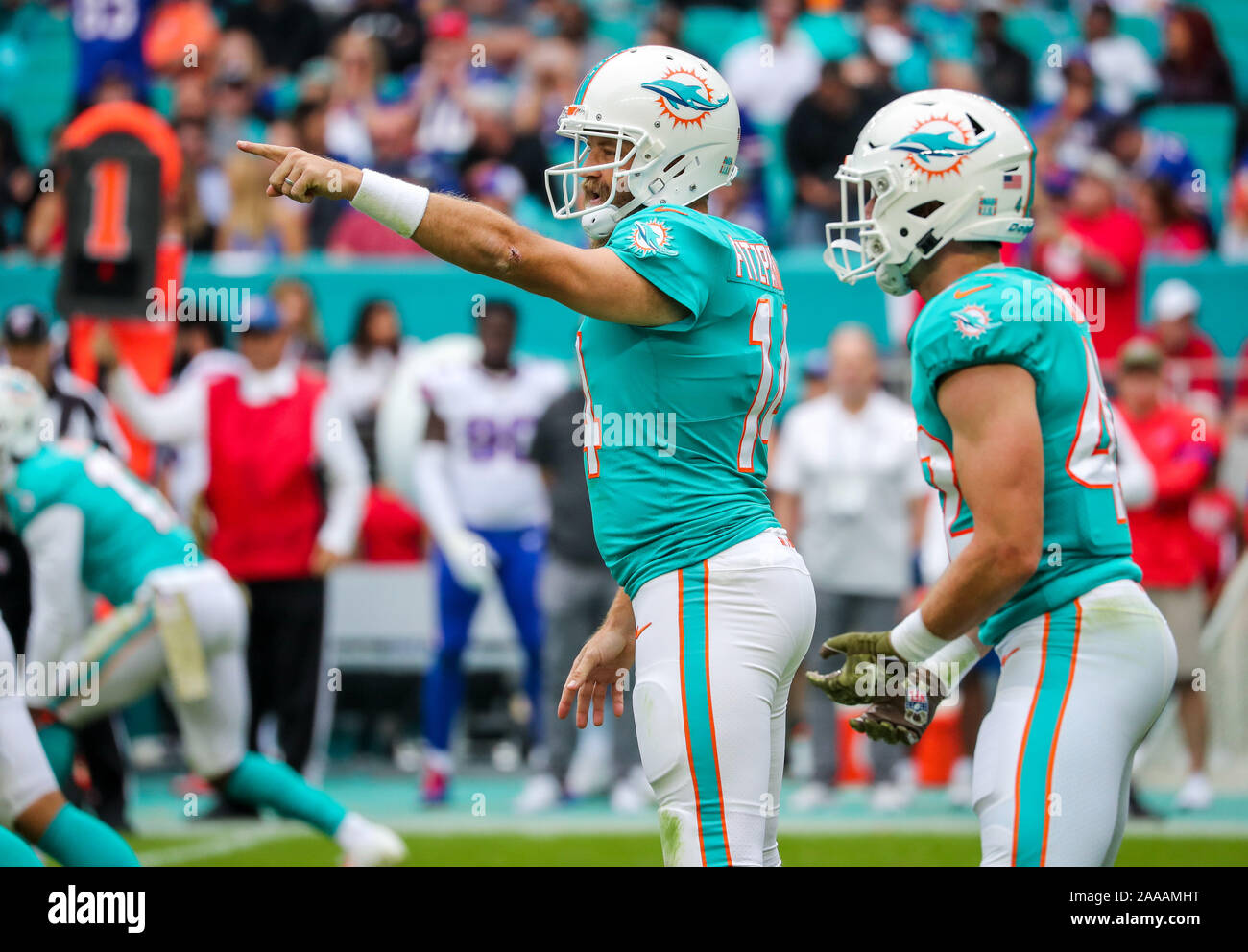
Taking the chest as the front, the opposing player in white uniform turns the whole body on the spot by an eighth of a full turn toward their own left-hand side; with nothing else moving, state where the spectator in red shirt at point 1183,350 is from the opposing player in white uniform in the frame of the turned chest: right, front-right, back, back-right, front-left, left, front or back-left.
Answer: front-left

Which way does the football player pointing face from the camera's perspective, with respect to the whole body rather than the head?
to the viewer's left

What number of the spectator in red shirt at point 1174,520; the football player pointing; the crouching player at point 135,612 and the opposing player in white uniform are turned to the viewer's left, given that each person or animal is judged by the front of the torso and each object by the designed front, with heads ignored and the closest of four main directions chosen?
2

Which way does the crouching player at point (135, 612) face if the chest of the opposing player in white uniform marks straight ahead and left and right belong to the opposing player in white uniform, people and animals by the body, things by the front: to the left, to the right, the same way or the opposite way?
to the right

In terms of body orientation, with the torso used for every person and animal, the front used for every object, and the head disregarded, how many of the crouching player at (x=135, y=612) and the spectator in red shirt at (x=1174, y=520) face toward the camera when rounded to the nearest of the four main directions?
1

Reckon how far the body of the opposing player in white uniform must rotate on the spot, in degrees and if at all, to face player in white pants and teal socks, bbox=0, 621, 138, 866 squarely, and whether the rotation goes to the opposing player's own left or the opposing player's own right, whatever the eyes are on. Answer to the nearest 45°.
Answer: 0° — they already face them

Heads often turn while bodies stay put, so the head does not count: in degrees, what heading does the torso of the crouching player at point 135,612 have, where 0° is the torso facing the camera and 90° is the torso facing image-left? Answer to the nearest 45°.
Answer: approximately 90°

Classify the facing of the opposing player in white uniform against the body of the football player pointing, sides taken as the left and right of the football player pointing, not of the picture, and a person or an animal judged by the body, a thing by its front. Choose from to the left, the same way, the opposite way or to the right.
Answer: to the left

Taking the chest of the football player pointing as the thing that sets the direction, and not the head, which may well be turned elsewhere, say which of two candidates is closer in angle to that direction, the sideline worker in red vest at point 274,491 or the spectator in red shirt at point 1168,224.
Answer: the sideline worker in red vest

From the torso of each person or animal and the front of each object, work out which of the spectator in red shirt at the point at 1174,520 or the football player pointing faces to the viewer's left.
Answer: the football player pointing

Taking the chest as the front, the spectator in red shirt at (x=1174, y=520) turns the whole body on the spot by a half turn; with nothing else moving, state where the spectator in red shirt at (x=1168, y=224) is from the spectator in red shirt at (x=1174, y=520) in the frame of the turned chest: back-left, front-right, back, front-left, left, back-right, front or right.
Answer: front

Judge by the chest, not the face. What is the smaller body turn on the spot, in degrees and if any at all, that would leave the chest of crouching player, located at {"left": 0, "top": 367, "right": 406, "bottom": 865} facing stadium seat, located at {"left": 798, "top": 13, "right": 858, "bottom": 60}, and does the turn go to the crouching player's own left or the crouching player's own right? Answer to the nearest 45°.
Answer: approximately 135° to the crouching player's own right

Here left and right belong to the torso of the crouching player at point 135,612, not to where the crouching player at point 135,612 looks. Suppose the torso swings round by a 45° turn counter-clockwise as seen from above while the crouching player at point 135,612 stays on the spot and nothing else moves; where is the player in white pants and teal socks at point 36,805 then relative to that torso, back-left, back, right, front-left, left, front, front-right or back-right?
front-left
